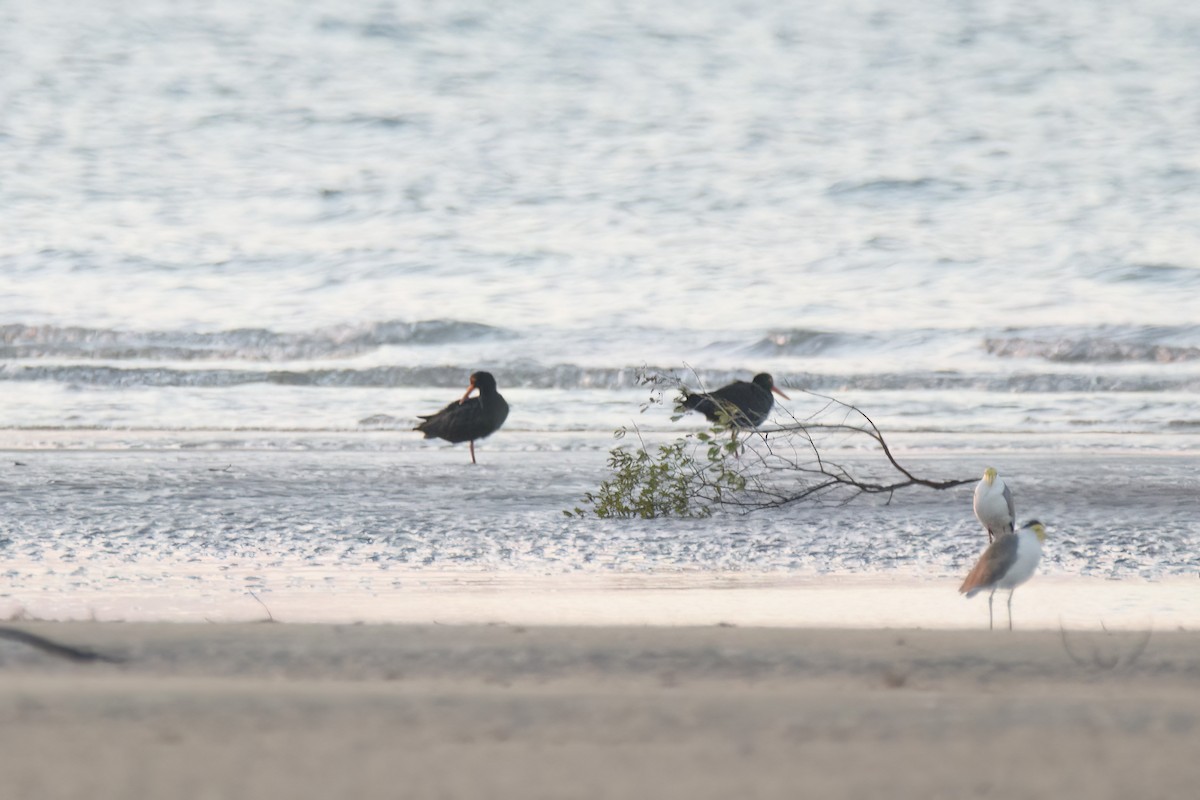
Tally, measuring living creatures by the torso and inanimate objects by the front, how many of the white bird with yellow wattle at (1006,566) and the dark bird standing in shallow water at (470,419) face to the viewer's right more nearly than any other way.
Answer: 2

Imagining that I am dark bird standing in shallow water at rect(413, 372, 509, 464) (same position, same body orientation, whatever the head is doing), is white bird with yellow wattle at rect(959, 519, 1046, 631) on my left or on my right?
on my right

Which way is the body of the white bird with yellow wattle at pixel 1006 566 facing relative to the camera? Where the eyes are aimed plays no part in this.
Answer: to the viewer's right

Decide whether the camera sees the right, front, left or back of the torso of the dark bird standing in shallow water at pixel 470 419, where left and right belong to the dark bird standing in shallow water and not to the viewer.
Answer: right

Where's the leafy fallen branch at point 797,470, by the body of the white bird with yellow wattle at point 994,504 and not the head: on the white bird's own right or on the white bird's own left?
on the white bird's own right

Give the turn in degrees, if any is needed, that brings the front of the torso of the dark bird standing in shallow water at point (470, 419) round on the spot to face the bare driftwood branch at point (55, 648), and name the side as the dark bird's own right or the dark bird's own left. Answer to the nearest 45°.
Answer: approximately 90° to the dark bird's own right

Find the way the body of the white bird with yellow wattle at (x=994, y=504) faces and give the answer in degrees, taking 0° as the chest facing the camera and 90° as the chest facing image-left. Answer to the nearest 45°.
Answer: approximately 45°

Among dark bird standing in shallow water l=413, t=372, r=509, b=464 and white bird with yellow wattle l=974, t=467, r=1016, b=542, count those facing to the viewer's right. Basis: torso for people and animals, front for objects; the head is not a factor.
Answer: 1

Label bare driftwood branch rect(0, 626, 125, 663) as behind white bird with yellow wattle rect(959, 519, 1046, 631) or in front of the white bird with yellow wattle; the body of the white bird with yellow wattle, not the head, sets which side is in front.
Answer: behind
